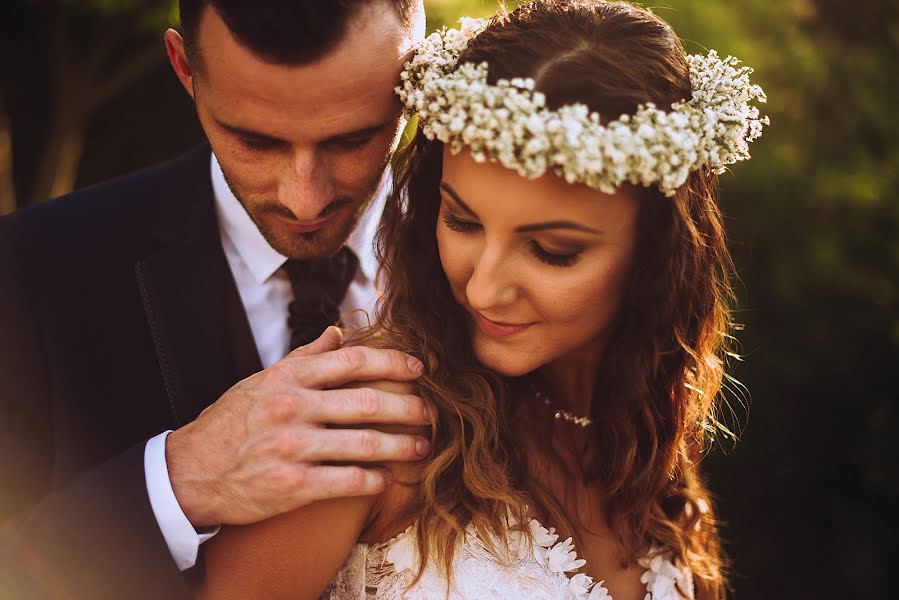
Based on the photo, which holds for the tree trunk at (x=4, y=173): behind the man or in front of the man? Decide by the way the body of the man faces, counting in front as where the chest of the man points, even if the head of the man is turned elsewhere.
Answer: behind

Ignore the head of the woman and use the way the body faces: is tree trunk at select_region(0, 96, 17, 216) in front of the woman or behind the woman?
behind

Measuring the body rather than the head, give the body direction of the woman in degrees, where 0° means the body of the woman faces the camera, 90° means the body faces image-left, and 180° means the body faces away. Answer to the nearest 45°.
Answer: approximately 315°

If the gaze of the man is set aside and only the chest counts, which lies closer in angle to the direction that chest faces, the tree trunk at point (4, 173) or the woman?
the woman

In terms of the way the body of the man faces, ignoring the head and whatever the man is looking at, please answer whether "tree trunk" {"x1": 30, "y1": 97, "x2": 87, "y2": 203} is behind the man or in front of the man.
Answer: behind

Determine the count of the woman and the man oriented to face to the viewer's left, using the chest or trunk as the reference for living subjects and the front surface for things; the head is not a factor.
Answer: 0

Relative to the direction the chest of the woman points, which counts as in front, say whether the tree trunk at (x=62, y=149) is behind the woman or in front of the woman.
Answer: behind

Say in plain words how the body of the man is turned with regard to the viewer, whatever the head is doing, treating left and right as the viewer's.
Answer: facing the viewer and to the right of the viewer

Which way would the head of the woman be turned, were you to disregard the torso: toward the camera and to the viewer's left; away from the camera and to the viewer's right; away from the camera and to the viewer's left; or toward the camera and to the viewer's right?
toward the camera and to the viewer's left

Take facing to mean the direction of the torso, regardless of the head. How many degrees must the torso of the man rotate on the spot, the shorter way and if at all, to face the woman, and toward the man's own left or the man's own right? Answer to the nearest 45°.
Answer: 0° — they already face them
